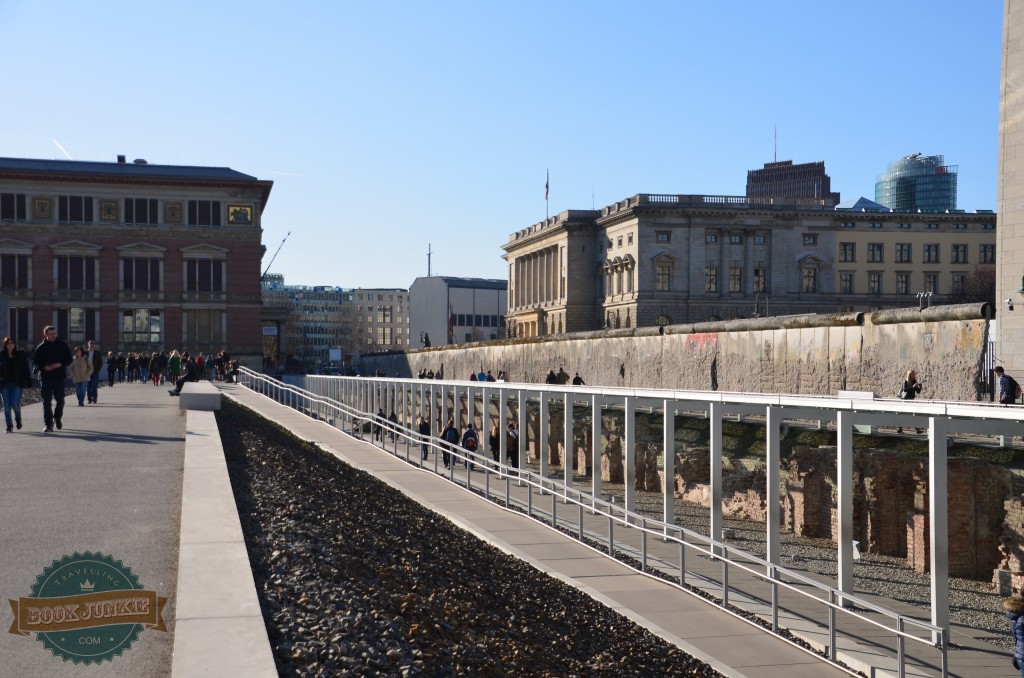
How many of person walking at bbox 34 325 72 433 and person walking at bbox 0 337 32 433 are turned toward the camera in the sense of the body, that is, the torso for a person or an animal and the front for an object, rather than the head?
2

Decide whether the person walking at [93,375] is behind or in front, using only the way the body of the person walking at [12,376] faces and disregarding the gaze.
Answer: behind

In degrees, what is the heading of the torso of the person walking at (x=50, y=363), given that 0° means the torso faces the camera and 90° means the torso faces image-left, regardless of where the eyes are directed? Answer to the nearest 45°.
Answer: approximately 0°

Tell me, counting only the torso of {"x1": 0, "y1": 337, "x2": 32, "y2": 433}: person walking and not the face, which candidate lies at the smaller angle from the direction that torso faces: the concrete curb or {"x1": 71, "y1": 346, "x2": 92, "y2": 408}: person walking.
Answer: the concrete curb

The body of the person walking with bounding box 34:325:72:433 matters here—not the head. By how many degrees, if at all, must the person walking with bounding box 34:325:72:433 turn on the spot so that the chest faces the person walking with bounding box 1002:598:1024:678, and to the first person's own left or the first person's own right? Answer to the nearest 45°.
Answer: approximately 45° to the first person's own left

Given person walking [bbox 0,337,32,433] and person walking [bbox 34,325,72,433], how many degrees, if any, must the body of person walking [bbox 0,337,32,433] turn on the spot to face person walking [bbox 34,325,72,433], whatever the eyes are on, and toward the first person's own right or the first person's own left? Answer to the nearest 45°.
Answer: approximately 45° to the first person's own left

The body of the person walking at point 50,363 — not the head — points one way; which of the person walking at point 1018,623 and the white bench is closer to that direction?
the person walking

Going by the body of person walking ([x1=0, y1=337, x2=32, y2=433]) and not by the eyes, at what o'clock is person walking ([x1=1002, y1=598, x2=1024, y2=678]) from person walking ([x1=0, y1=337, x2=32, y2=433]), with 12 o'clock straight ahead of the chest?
person walking ([x1=1002, y1=598, x2=1024, y2=678]) is roughly at 11 o'clock from person walking ([x1=0, y1=337, x2=32, y2=433]).
